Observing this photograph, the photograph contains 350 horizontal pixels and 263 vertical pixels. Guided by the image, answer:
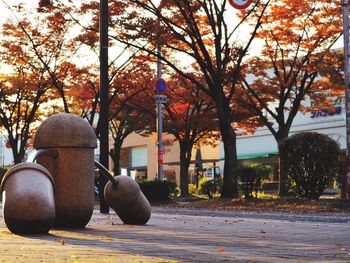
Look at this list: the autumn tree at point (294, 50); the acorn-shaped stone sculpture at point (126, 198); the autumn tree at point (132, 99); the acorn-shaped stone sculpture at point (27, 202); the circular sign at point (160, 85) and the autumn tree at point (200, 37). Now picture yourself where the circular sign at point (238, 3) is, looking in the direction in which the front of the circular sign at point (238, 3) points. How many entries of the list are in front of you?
2

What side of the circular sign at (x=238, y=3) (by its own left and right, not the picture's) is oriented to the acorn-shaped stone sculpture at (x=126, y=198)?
front

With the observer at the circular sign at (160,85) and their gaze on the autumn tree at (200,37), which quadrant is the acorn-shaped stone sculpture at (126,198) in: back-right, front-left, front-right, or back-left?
front-right

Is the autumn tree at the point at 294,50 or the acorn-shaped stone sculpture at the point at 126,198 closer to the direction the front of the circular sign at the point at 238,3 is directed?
the acorn-shaped stone sculpture

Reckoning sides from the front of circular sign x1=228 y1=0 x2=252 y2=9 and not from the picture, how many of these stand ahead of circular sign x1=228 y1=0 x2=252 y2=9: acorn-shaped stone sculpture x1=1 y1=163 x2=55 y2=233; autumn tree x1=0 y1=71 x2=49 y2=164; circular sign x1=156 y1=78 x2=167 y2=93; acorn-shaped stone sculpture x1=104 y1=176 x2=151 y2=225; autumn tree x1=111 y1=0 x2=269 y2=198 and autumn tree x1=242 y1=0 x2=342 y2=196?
2

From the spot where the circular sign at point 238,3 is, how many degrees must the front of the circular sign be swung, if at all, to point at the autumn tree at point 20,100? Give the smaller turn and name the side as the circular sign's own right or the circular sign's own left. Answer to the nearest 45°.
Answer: approximately 135° to the circular sign's own right

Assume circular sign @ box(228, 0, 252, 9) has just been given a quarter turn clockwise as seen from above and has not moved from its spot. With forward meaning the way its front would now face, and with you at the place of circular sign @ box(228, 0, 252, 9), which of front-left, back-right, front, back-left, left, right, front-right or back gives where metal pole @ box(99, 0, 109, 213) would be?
front-left

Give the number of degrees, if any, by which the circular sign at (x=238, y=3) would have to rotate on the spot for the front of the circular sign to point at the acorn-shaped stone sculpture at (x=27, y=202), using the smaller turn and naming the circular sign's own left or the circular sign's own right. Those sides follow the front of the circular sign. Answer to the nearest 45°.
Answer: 0° — it already faces it

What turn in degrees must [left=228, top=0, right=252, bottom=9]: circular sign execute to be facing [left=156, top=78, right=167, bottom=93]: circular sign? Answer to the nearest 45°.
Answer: approximately 135° to its right

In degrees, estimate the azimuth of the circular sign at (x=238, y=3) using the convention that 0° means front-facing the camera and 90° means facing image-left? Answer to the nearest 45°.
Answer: approximately 0°
